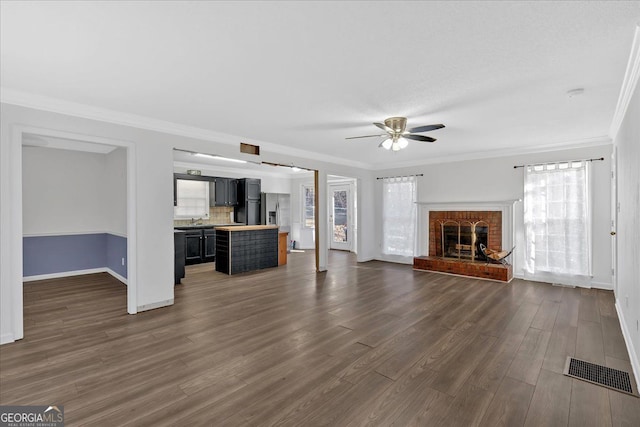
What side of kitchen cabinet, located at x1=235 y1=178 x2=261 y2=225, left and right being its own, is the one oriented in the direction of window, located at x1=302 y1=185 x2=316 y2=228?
left

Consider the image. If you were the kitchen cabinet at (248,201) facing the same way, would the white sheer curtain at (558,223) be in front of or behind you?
in front

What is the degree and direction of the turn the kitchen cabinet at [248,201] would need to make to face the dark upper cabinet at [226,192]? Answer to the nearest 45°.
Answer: approximately 135° to its right

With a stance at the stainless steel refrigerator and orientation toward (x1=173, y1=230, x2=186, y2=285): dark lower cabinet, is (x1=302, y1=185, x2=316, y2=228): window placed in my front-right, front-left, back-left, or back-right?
back-left

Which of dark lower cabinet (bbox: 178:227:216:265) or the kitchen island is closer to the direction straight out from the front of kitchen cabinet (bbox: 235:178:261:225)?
the kitchen island

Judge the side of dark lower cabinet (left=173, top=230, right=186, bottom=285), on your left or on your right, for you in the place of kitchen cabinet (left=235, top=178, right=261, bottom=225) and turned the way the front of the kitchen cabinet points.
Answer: on your right

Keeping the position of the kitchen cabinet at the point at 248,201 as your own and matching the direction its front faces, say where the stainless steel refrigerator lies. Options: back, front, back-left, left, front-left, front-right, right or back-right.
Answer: left

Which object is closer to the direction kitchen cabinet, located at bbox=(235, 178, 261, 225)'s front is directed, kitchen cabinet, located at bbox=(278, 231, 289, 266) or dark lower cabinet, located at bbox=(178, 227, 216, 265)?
the kitchen cabinet

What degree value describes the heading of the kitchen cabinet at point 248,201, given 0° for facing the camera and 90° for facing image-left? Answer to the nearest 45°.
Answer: approximately 315°
